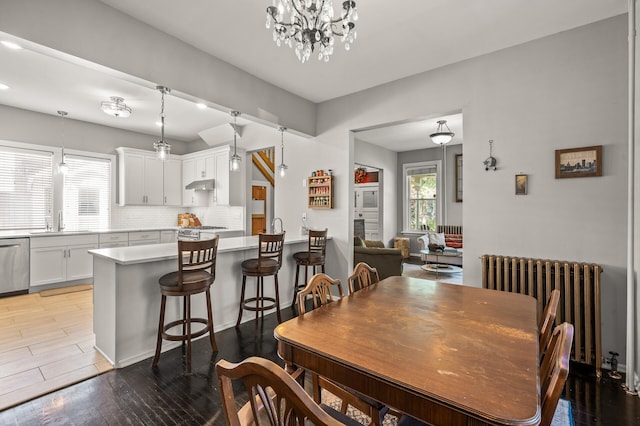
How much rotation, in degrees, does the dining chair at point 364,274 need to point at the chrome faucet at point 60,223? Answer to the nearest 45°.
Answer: approximately 135° to its right

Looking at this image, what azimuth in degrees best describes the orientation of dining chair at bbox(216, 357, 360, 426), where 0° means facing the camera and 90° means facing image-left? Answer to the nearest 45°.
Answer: approximately 225°

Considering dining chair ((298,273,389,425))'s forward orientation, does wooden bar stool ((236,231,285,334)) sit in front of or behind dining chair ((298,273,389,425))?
behind

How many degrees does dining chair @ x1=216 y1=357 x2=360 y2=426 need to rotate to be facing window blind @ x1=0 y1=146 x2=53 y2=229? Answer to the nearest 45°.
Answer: approximately 90° to its left

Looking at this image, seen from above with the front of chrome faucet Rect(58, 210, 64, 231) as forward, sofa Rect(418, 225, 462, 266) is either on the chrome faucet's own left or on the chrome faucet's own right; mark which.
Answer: on the chrome faucet's own left

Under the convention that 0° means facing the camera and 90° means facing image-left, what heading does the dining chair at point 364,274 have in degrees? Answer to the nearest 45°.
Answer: approximately 315°

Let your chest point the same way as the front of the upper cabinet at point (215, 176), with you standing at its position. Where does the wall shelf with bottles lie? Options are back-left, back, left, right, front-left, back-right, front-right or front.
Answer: left

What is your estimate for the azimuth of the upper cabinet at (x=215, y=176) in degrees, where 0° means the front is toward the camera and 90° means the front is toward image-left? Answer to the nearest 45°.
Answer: approximately 45°
